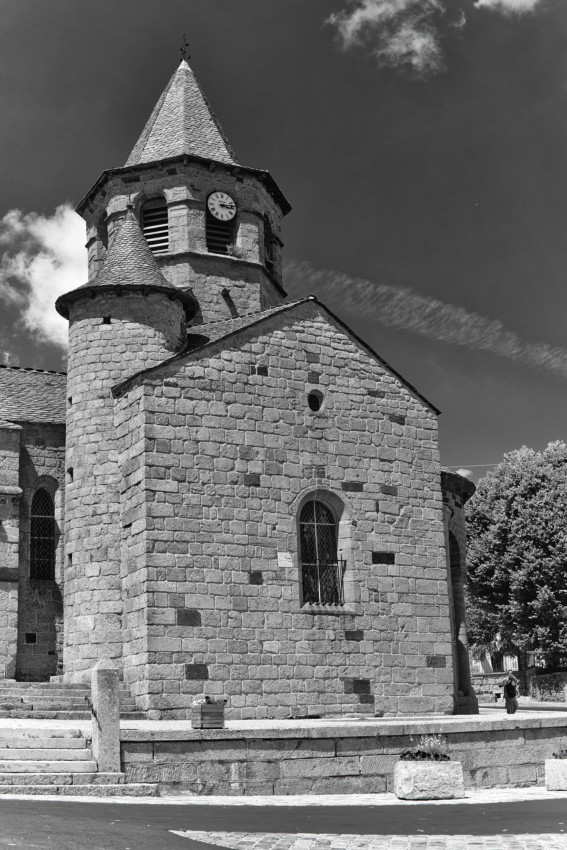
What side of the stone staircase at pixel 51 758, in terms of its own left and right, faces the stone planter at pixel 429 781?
left

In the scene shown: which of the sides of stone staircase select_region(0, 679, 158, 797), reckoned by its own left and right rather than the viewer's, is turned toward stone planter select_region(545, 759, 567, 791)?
left

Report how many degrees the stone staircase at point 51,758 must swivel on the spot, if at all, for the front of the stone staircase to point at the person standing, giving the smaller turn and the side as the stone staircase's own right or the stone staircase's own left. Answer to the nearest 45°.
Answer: approximately 135° to the stone staircase's own left

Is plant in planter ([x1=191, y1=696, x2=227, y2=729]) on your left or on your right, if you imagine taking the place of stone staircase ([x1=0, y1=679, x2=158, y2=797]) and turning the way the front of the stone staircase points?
on your left

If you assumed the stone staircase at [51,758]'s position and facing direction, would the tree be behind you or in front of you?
behind

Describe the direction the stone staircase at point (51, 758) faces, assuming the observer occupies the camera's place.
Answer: facing the viewer
